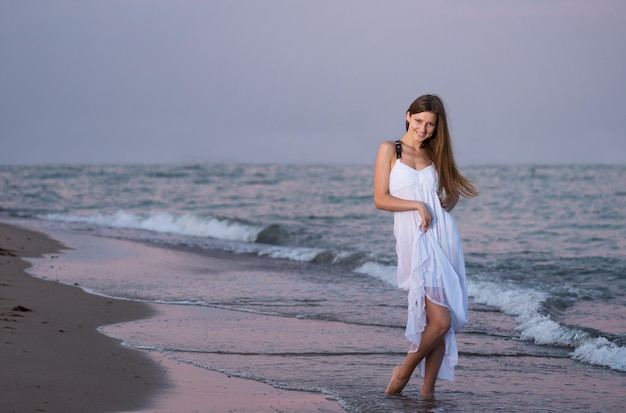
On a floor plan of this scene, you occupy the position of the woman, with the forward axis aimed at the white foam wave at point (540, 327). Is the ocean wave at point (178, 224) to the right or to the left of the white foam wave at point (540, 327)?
left

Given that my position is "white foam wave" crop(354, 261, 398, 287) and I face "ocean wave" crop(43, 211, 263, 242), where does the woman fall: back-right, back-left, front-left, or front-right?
back-left

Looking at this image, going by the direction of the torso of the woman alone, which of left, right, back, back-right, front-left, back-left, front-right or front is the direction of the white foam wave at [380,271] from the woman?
back

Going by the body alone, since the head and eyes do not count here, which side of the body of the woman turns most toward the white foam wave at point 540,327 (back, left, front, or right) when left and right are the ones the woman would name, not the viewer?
back

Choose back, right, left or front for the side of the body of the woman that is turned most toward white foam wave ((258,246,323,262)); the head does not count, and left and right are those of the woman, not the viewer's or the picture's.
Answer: back

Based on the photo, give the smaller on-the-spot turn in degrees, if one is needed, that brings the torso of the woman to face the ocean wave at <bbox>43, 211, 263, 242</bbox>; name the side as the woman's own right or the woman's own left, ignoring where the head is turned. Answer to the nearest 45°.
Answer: approximately 180°

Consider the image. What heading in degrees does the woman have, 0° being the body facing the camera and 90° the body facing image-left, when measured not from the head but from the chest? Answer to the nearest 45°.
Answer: approximately 0°

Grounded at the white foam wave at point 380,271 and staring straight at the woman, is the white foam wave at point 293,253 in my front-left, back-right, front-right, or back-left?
back-right
